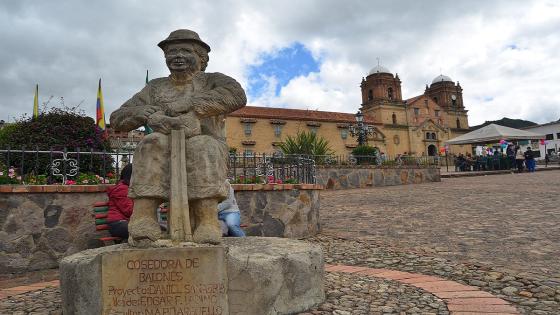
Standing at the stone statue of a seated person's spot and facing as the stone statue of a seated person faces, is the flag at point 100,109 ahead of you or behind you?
behind

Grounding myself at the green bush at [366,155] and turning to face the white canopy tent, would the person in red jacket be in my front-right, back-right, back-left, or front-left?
back-right

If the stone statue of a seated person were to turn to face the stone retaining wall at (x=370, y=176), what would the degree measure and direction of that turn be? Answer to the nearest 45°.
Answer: approximately 135° to its left

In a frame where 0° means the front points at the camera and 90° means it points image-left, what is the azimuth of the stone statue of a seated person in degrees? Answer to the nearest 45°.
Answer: approximately 0°

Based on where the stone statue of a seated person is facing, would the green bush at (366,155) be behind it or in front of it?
behind

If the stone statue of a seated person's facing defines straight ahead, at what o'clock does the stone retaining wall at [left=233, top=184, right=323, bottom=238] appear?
The stone retaining wall is roughly at 7 o'clock from the stone statue of a seated person.

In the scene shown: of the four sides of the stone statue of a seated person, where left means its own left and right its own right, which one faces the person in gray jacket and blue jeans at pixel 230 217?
back

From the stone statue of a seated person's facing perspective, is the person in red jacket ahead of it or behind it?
behind

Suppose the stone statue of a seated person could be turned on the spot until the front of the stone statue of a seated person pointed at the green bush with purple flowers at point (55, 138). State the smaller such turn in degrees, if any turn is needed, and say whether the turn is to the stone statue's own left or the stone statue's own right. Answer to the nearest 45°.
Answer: approximately 135° to the stone statue's own right
